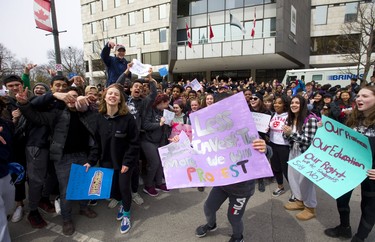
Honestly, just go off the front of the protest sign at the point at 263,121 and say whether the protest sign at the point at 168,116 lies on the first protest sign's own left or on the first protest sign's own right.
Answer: on the first protest sign's own right

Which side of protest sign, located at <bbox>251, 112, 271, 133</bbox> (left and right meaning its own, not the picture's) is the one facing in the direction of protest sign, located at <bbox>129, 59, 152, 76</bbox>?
right

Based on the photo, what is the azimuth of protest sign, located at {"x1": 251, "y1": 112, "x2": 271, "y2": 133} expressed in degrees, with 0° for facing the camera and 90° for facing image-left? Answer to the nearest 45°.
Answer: approximately 0°

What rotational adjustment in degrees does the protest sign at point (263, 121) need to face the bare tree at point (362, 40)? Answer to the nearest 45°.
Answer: approximately 180°

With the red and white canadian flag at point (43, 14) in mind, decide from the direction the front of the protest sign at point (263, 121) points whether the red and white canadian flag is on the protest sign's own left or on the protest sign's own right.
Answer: on the protest sign's own right

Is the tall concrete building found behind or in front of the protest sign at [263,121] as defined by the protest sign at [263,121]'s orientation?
behind
